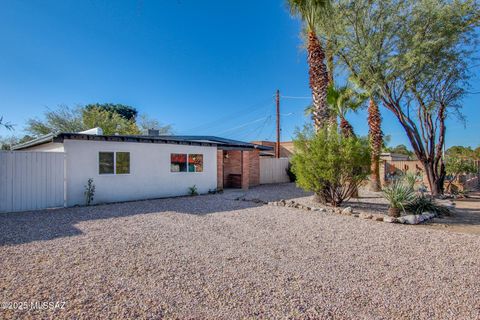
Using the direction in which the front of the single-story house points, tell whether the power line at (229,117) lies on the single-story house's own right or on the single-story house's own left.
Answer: on the single-story house's own left

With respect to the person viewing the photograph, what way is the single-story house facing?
facing the viewer and to the right of the viewer

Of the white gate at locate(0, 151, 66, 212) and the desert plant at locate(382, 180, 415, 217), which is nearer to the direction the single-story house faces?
the desert plant

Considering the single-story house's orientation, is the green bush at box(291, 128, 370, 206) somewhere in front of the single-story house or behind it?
in front

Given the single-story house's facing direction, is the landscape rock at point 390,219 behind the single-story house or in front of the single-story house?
in front

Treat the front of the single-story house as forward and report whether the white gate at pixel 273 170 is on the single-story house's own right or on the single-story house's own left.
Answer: on the single-story house's own left

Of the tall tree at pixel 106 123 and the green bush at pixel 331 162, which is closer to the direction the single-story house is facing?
the green bush
